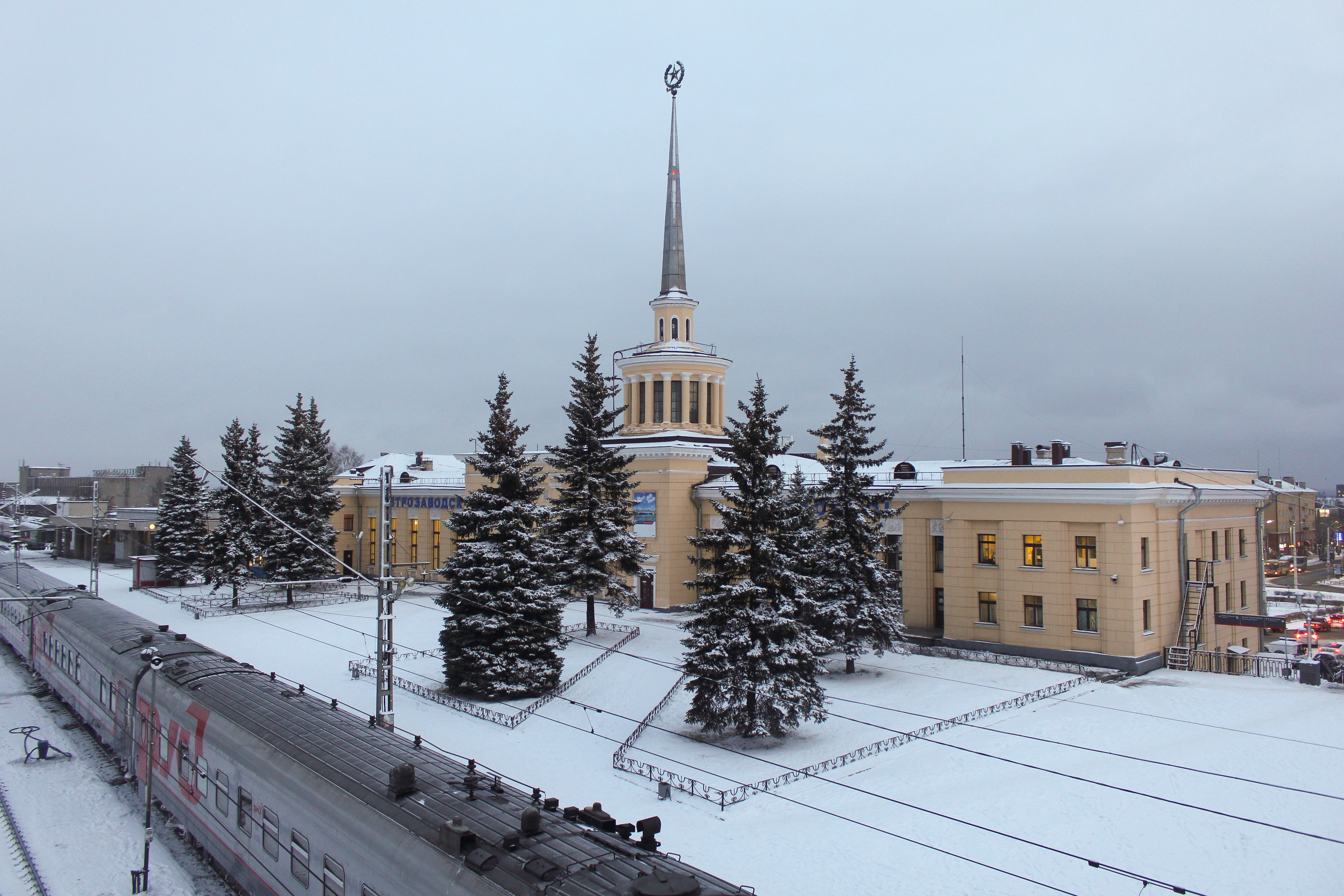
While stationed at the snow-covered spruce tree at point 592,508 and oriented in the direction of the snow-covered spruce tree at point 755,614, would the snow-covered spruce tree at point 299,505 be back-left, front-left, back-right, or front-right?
back-right

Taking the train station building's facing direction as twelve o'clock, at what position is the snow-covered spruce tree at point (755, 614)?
The snow-covered spruce tree is roughly at 12 o'clock from the train station building.

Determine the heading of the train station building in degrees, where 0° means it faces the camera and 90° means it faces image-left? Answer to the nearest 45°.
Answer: approximately 45°

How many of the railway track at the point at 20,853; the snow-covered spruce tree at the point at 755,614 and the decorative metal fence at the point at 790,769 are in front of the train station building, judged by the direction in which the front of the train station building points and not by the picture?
3

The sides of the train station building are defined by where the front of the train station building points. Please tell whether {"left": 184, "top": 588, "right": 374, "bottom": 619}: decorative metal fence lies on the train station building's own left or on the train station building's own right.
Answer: on the train station building's own right

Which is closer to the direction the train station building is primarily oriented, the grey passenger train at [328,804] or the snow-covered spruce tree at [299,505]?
the grey passenger train

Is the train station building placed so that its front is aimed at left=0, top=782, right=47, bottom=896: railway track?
yes

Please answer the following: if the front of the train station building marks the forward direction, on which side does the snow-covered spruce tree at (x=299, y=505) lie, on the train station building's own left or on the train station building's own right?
on the train station building's own right

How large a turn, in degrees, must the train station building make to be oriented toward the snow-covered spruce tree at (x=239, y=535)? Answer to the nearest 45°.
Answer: approximately 45° to its right

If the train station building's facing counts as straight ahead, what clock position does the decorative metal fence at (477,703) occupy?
The decorative metal fence is roughly at 1 o'clock from the train station building.
